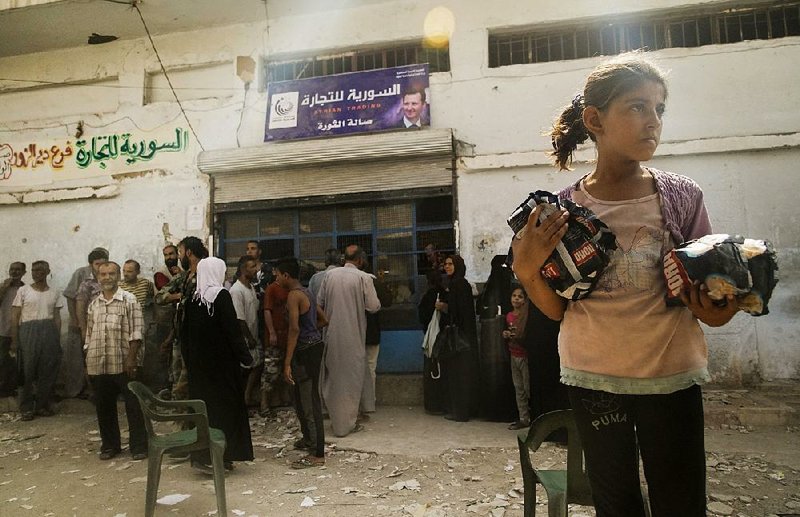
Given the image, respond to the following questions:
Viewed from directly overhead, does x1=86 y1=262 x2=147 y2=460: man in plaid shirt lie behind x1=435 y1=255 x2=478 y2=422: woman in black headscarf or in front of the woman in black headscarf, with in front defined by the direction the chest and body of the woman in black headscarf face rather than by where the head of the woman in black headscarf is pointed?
in front

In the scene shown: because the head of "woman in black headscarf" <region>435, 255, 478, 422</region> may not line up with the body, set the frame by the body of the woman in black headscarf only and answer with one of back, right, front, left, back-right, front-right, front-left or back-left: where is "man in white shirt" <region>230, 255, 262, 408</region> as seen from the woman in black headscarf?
front-right

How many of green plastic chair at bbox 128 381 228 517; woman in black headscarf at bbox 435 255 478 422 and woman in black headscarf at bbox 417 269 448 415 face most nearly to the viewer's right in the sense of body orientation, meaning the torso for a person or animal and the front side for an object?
1

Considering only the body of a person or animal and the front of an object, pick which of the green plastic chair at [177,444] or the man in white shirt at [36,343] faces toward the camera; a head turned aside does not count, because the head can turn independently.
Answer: the man in white shirt

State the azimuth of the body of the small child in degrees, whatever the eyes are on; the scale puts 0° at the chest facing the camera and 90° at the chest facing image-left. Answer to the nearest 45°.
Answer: approximately 45°

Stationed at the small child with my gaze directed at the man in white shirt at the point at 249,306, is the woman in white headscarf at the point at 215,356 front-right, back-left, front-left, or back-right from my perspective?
front-left

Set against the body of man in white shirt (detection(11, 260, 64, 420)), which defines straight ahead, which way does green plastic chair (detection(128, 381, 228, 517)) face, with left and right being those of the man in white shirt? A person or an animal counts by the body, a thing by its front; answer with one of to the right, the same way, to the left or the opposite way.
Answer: to the left

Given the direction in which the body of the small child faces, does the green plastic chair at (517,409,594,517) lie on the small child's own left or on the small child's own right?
on the small child's own left

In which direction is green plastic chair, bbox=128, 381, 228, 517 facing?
to the viewer's right

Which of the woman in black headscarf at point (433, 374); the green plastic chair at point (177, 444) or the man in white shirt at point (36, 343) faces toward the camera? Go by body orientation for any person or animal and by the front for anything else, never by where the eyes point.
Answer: the man in white shirt
